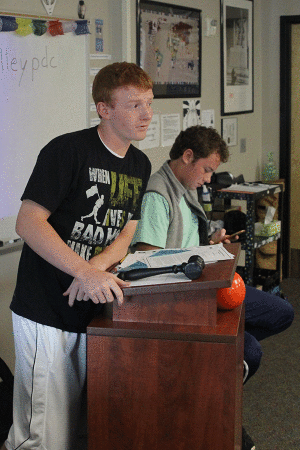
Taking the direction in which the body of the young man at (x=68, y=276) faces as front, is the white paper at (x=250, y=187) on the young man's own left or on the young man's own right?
on the young man's own left

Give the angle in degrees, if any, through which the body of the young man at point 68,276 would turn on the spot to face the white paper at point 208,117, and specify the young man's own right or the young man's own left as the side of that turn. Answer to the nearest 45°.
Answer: approximately 135° to the young man's own left

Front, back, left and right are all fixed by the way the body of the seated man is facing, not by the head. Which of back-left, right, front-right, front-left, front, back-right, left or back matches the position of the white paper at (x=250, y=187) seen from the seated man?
back-left

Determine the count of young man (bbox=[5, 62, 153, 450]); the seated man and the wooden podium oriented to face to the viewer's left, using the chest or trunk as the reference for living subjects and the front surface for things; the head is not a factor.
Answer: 0

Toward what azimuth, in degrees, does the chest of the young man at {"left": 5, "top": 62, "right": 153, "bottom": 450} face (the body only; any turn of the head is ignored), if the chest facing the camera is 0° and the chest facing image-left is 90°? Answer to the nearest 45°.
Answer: approximately 315°

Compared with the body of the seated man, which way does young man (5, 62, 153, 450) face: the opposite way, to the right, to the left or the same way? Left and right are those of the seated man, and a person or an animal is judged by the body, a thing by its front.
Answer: the same way
